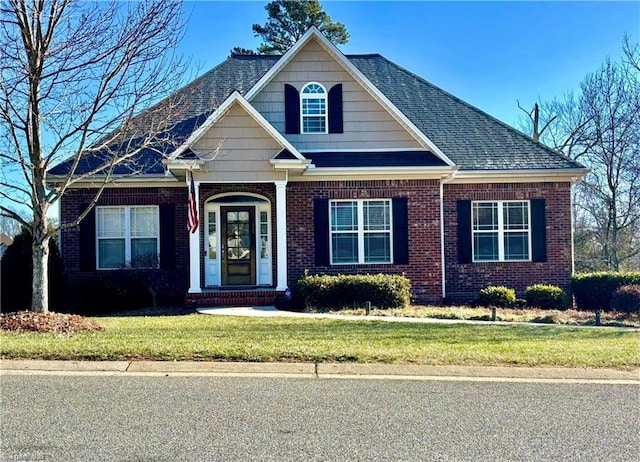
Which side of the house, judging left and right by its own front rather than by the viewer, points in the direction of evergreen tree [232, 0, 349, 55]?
back

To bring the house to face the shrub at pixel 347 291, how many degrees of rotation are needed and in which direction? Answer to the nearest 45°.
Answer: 0° — it already faces it

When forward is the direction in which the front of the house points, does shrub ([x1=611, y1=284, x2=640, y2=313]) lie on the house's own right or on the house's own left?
on the house's own left

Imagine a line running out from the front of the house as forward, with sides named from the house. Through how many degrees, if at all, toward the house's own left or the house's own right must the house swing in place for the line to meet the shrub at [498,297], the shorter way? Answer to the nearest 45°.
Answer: approximately 90° to the house's own left

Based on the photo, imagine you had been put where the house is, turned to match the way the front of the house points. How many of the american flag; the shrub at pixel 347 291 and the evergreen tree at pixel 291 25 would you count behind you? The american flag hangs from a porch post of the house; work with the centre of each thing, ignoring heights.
1

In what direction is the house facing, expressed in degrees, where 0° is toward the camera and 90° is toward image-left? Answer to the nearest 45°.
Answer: approximately 0°

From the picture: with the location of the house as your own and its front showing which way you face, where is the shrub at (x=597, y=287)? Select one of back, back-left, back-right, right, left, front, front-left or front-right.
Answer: left
